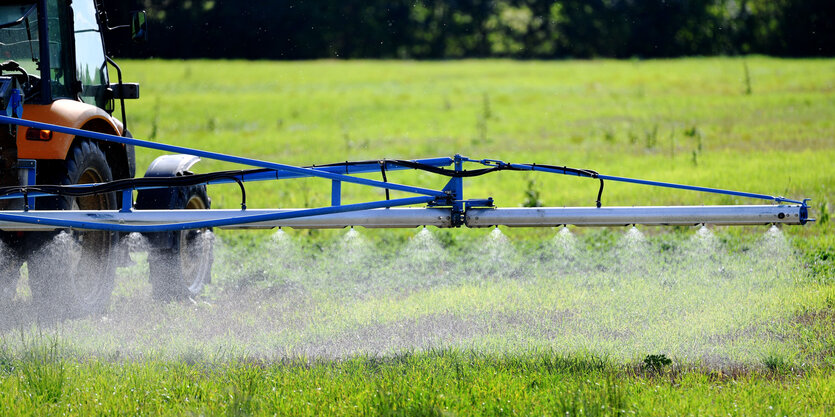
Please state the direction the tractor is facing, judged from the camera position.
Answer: facing away from the viewer and to the right of the viewer
